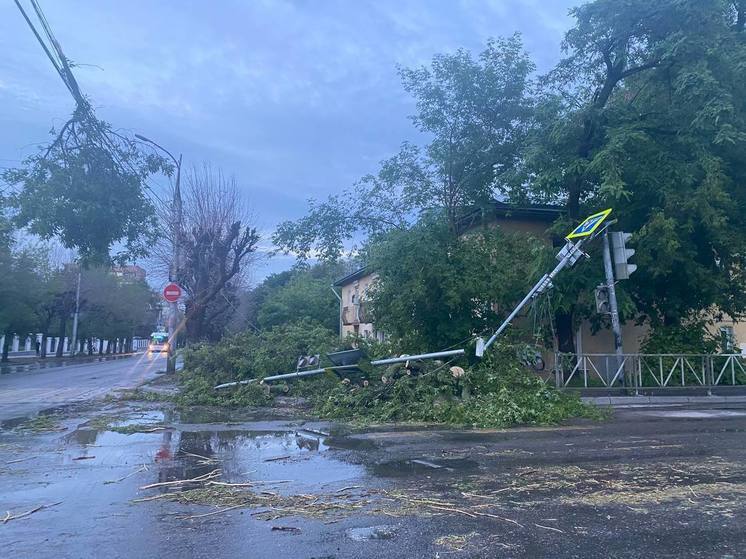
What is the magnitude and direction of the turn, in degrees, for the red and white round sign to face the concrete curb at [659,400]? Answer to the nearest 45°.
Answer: approximately 45° to its left

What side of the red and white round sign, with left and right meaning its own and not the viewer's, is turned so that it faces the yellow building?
left

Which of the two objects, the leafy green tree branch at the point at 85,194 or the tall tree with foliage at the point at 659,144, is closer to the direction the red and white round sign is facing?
the leafy green tree branch

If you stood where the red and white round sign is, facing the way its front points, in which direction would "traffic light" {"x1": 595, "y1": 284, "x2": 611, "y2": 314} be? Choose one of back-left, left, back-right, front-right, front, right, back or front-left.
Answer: front-left

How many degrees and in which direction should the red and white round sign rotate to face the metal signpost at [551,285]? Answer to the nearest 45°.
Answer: approximately 45° to its left

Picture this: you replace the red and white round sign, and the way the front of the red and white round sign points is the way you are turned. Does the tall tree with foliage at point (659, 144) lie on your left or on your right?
on your left

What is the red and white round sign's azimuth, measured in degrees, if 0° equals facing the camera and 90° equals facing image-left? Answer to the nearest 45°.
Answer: approximately 0°

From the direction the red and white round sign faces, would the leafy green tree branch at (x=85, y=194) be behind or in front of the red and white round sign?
in front

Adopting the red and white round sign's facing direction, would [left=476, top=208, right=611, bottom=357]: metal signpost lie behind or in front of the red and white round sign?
in front

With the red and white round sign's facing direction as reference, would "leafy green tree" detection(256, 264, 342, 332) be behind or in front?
behind
